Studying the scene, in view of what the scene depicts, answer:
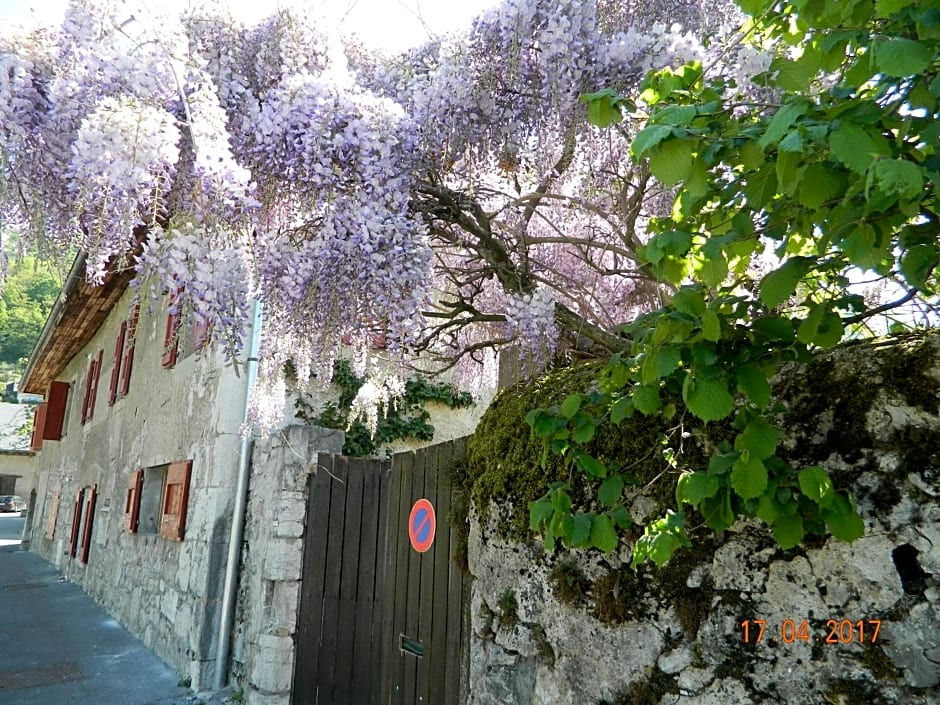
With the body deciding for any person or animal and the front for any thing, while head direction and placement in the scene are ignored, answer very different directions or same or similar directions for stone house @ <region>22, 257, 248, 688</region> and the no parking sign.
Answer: same or similar directions

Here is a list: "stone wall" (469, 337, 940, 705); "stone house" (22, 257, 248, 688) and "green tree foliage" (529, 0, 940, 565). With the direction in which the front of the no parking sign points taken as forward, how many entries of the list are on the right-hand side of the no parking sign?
1

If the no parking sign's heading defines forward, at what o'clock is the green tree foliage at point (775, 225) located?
The green tree foliage is roughly at 10 o'clock from the no parking sign.

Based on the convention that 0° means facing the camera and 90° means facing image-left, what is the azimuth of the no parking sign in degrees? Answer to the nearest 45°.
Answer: approximately 45°

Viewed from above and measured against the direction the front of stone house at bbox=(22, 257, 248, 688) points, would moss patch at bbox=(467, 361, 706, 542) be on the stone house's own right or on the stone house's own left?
on the stone house's own left

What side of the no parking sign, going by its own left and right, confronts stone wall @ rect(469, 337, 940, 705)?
left

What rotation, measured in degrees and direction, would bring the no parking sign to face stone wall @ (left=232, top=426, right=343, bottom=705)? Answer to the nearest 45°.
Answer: approximately 90° to its right

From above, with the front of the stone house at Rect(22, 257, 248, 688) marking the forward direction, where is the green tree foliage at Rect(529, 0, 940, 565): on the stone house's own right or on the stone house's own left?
on the stone house's own left

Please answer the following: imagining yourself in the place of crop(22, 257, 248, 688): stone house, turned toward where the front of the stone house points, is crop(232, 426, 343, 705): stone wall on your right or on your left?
on your left
